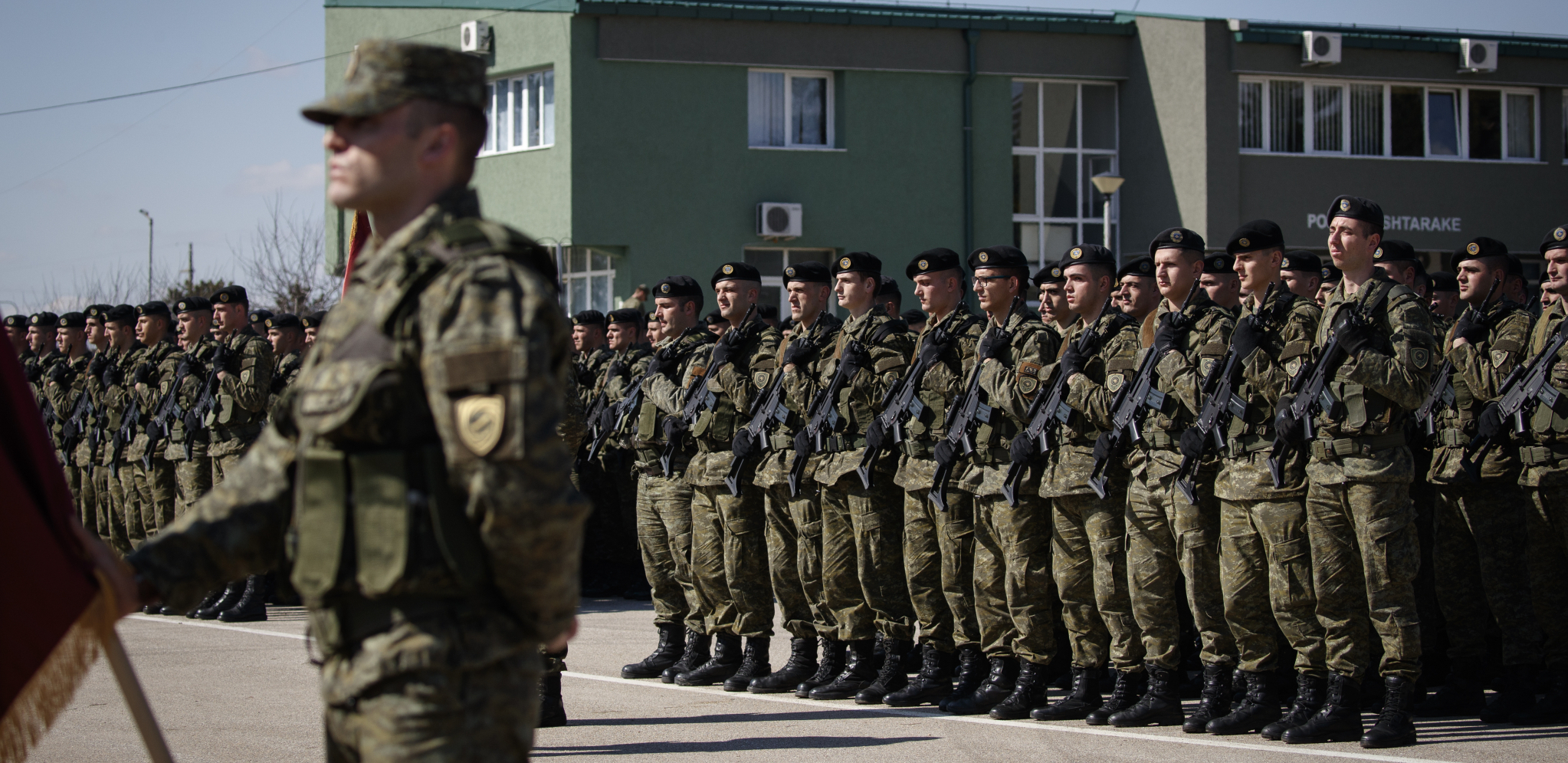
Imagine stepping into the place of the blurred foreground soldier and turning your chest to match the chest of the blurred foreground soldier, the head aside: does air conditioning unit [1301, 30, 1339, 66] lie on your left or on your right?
on your right

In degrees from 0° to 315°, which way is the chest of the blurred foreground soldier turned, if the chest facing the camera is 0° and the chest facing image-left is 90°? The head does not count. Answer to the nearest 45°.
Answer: approximately 90°

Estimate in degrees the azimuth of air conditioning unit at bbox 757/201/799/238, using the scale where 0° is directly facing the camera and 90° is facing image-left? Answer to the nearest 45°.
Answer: approximately 0°

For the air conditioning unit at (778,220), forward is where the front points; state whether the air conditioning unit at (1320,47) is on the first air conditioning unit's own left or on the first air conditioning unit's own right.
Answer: on the first air conditioning unit's own left

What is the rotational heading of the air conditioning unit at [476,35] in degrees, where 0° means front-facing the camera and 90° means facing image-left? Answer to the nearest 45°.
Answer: approximately 45°

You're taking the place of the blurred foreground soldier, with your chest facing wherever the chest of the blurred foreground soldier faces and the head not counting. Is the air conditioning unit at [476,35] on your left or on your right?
on your right

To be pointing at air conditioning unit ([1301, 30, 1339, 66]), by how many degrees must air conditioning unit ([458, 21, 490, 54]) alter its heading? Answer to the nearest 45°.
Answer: approximately 135° to its left
